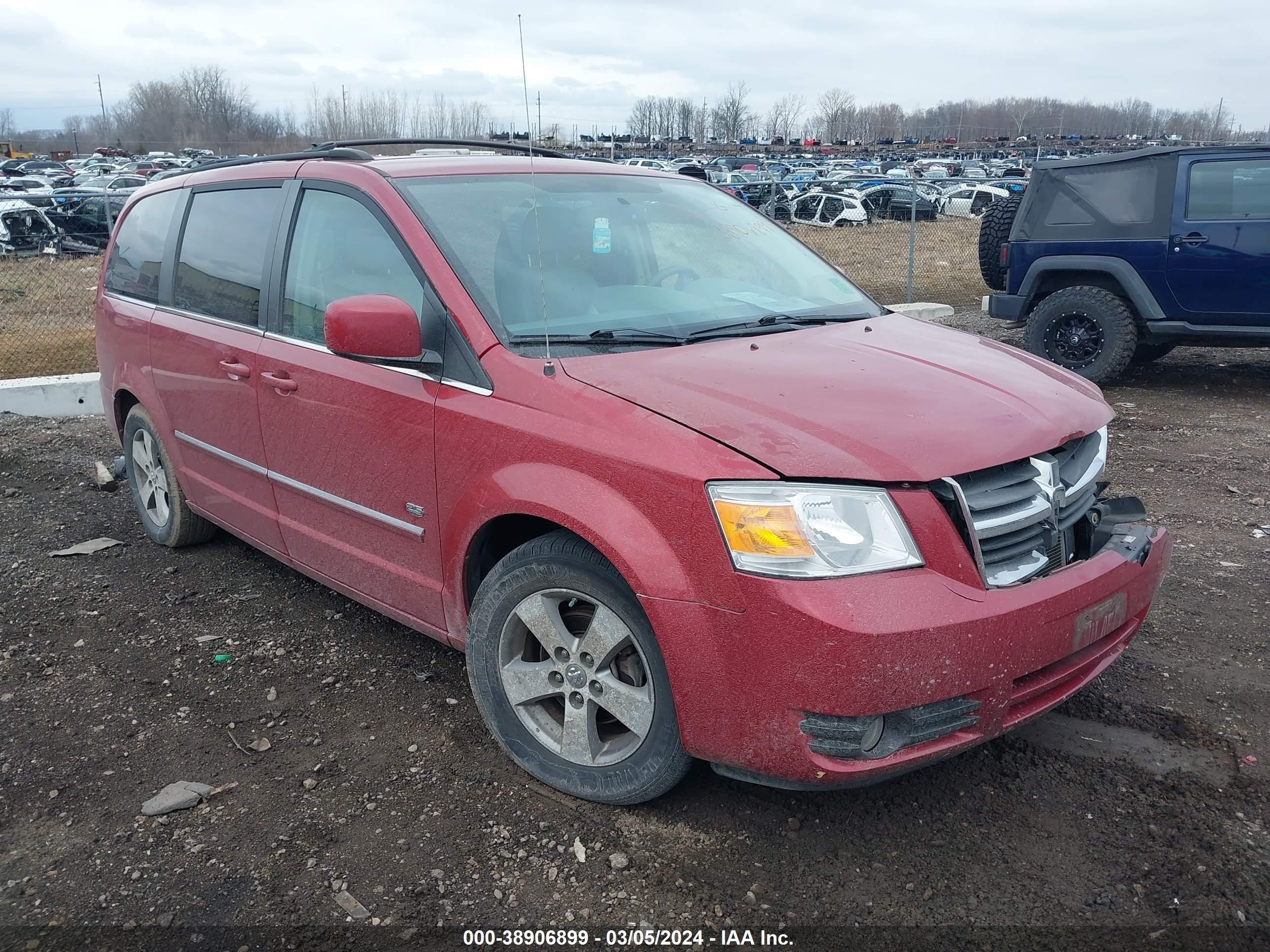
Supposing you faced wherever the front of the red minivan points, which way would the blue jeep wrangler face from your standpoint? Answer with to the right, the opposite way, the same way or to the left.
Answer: the same way

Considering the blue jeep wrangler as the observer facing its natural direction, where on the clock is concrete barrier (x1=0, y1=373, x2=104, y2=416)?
The concrete barrier is roughly at 5 o'clock from the blue jeep wrangler.

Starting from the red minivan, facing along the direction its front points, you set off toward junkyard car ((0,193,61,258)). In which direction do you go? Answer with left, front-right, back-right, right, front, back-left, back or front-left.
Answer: back

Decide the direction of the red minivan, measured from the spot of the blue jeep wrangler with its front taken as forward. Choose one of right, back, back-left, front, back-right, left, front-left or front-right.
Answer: right

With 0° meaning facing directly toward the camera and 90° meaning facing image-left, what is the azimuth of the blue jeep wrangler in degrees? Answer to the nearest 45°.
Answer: approximately 270°

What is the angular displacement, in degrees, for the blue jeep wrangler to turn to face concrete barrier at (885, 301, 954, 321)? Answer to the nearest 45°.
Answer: approximately 135° to its left

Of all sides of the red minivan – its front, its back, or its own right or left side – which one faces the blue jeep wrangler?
left

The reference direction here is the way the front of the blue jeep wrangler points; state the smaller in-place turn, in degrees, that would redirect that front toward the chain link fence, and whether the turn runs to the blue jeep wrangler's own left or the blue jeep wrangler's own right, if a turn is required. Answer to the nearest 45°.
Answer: approximately 180°

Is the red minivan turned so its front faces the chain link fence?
no

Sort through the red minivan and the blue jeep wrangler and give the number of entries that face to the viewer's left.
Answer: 0

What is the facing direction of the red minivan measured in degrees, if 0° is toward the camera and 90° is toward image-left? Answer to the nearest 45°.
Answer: approximately 315°

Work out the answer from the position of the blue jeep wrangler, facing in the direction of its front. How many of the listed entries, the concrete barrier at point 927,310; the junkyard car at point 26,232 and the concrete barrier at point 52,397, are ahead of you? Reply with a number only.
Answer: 0

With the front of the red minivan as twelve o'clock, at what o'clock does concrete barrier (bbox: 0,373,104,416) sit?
The concrete barrier is roughly at 6 o'clock from the red minivan.
